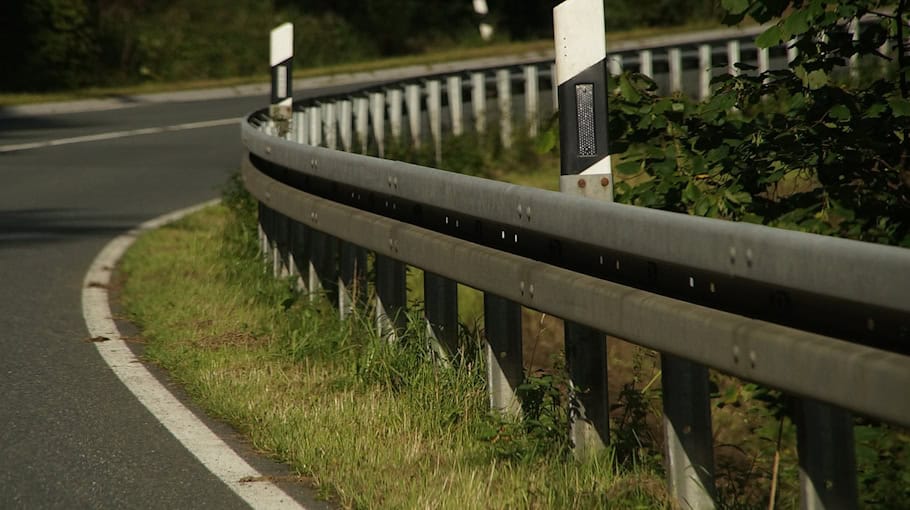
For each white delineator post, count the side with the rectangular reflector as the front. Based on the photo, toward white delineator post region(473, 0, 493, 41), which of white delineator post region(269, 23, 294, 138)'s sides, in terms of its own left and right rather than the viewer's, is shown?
back

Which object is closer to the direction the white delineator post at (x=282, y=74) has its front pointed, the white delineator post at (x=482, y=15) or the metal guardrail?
the metal guardrail

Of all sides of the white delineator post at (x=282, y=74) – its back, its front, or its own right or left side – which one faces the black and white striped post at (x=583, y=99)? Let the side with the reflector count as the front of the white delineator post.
front

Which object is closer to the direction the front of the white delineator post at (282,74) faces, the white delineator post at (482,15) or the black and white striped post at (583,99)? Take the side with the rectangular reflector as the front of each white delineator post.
the black and white striped post

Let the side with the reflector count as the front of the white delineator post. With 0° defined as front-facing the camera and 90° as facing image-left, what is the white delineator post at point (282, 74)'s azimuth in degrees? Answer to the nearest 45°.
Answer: approximately 0°
